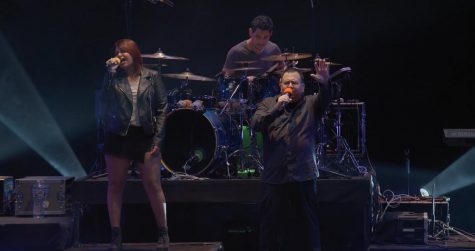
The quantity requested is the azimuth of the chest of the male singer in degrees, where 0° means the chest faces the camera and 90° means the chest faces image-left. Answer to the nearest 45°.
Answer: approximately 0°

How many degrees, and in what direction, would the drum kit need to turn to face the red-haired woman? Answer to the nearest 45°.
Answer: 0° — it already faces them

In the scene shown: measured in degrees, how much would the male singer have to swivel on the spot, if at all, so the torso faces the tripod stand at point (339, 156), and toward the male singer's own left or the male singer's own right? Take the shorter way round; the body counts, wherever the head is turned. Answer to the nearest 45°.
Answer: approximately 180°

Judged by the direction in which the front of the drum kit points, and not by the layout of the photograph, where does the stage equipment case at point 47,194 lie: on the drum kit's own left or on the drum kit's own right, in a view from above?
on the drum kit's own right

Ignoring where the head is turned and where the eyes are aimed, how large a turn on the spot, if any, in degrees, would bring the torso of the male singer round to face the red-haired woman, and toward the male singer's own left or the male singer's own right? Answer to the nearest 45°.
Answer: approximately 90° to the male singer's own right

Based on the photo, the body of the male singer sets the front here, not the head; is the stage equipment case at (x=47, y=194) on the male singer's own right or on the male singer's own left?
on the male singer's own right

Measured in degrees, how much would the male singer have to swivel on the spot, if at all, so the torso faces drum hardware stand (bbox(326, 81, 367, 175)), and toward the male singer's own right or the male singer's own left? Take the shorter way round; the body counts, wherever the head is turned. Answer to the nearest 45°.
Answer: approximately 180°

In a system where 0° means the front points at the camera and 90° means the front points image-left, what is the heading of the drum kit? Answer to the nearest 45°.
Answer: approximately 45°

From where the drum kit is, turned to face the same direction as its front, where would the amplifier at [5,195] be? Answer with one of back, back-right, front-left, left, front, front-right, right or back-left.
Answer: front-right
